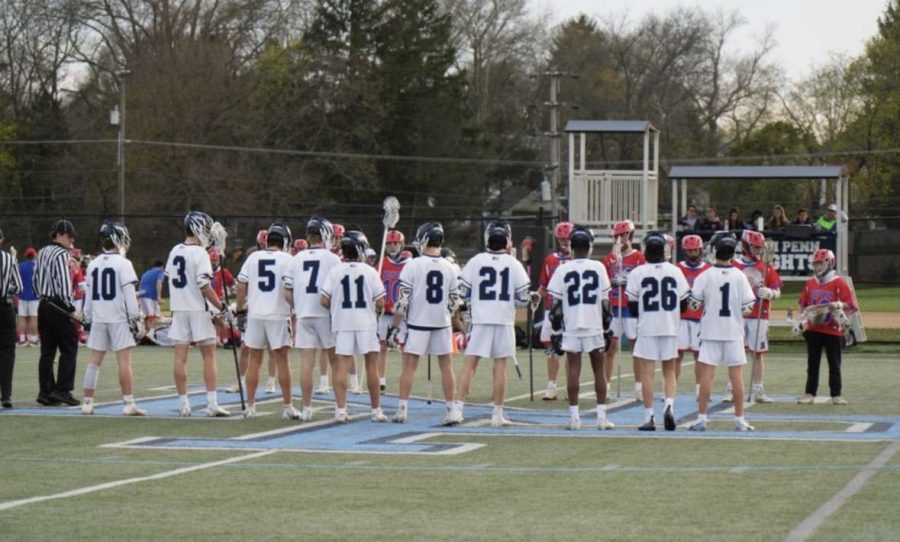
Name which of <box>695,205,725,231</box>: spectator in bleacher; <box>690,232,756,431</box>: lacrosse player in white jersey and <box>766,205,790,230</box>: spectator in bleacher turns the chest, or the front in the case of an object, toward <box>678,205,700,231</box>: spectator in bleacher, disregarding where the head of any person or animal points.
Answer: the lacrosse player in white jersey

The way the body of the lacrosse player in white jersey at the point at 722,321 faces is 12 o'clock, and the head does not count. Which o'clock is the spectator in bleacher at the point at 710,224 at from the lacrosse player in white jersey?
The spectator in bleacher is roughly at 12 o'clock from the lacrosse player in white jersey.

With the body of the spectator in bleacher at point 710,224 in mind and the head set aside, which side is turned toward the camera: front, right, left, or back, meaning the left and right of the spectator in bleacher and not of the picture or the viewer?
front

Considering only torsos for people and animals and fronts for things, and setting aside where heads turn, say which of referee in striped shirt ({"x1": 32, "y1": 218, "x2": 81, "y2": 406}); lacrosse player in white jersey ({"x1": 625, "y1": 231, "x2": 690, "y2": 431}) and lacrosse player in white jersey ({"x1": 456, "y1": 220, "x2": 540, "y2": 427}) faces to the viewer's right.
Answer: the referee in striped shirt

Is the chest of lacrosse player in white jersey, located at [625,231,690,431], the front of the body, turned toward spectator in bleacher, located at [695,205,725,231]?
yes

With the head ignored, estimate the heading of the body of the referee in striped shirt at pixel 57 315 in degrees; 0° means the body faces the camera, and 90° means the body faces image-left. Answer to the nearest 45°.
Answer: approximately 270°

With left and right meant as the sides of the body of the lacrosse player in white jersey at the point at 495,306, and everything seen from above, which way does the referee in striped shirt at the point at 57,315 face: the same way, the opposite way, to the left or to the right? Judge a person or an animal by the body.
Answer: to the right

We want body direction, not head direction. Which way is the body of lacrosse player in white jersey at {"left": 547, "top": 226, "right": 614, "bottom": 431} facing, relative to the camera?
away from the camera

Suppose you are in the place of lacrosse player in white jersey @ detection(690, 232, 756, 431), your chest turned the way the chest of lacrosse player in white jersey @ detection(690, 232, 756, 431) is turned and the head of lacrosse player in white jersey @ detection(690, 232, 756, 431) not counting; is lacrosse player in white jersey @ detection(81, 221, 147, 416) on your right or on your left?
on your left

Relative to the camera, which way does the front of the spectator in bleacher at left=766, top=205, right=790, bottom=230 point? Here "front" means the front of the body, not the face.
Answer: toward the camera

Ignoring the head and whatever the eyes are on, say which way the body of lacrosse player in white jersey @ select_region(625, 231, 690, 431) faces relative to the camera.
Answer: away from the camera

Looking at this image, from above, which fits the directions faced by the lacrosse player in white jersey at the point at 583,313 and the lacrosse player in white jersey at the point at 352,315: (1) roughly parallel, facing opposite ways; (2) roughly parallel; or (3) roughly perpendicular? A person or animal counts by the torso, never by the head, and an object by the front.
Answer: roughly parallel

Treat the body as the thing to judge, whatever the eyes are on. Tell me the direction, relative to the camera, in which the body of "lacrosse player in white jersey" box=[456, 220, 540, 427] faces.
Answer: away from the camera

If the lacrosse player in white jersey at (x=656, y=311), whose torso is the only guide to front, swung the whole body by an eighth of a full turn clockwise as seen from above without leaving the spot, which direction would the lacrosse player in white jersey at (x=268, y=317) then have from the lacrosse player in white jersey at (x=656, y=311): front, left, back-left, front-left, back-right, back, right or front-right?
back-left

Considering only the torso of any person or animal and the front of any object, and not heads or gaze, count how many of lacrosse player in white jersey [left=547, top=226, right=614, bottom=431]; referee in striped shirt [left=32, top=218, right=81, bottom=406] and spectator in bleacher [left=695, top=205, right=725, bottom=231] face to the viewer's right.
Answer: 1

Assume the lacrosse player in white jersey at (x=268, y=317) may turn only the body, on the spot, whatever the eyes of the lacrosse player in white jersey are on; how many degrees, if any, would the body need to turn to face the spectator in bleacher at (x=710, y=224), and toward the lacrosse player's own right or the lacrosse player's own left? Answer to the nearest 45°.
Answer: approximately 45° to the lacrosse player's own right

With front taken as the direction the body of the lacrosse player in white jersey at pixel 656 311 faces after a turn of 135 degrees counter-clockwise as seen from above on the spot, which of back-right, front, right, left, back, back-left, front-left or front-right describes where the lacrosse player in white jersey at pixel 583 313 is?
front-right

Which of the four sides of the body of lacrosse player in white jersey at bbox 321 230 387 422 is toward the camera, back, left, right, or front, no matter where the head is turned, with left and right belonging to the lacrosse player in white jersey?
back

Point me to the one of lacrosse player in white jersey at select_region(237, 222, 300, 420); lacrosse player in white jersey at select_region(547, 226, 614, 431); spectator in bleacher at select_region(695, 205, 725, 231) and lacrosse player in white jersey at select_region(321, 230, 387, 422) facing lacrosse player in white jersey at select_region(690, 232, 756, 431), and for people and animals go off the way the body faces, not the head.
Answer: the spectator in bleacher

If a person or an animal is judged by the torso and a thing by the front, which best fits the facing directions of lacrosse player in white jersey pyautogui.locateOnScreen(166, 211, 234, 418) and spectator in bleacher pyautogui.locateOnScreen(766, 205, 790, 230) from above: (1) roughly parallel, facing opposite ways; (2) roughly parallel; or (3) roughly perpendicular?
roughly parallel, facing opposite ways
